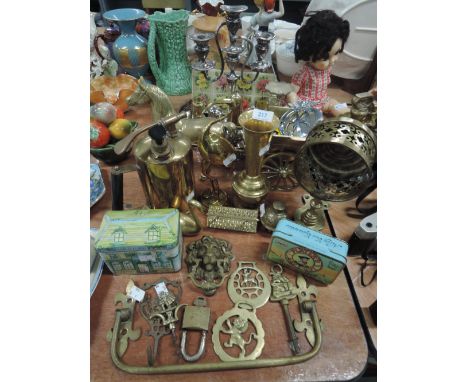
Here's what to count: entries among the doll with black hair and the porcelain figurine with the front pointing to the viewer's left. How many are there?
0

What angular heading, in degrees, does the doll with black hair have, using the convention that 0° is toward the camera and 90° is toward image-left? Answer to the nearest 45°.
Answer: approximately 315°
